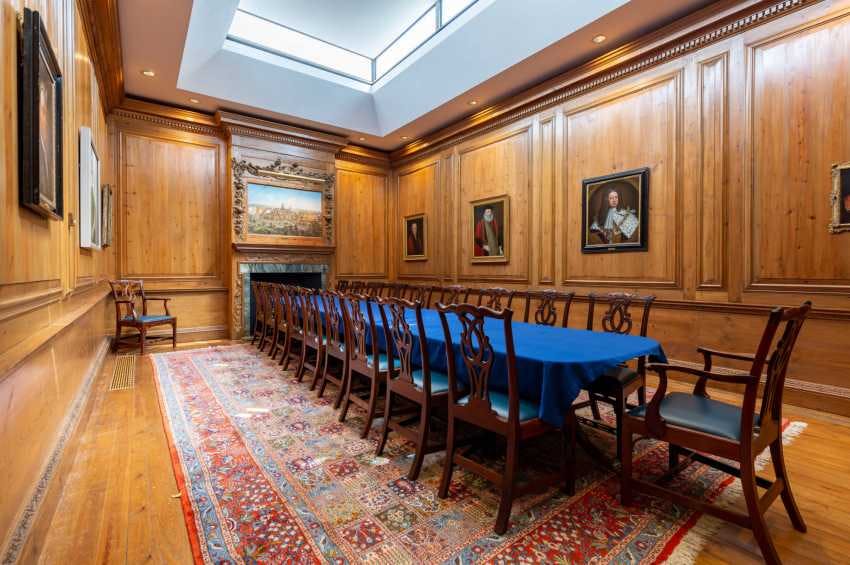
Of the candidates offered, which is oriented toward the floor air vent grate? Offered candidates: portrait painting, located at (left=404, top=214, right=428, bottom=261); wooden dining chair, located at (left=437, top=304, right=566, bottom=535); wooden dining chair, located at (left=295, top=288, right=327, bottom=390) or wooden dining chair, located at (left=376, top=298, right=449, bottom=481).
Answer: the portrait painting

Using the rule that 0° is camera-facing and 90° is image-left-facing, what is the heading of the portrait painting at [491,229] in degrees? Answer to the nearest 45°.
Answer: approximately 45°

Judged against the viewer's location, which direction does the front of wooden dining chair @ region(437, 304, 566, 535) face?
facing away from the viewer and to the right of the viewer

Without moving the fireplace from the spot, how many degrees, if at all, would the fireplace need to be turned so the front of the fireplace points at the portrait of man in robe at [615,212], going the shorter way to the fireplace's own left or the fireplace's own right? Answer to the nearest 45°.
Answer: approximately 45° to the fireplace's own left

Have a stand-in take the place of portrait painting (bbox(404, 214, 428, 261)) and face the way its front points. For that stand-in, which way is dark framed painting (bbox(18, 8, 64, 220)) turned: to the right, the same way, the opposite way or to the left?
the opposite way

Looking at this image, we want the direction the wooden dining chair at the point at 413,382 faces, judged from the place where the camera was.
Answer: facing away from the viewer and to the right of the viewer

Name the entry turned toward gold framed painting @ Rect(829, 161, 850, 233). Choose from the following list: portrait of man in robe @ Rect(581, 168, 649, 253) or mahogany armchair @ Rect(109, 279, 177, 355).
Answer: the mahogany armchair

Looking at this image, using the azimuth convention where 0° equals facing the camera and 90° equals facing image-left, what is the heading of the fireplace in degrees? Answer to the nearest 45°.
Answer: approximately 0°

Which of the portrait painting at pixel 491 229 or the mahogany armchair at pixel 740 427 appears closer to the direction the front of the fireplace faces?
the mahogany armchair

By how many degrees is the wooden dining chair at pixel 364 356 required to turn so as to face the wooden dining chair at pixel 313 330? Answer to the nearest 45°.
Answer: approximately 90° to its left

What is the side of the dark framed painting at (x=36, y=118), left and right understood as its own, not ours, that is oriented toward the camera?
right
